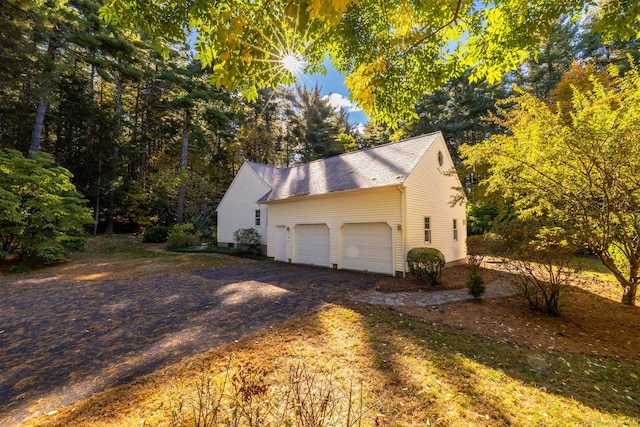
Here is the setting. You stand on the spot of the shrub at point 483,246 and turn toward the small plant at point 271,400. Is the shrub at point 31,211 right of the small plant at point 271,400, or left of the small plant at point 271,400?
right

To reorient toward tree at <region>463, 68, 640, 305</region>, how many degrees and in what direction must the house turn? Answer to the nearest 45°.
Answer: approximately 90° to its left

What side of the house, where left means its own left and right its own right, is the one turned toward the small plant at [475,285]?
left

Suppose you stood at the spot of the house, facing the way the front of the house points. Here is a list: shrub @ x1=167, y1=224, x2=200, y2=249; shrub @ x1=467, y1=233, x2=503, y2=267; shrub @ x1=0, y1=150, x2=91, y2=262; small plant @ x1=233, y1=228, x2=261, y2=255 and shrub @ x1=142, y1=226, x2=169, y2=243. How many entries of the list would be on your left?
1

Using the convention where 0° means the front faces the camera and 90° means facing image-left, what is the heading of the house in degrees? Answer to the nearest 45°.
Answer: approximately 45°

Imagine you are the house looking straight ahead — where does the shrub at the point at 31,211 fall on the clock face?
The shrub is roughly at 1 o'clock from the house.

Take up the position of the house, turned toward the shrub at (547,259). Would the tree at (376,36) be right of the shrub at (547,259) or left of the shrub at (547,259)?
right

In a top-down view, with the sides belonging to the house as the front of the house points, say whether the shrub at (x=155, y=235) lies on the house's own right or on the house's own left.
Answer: on the house's own right

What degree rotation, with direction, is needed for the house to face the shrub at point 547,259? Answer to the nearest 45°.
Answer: approximately 90° to its left

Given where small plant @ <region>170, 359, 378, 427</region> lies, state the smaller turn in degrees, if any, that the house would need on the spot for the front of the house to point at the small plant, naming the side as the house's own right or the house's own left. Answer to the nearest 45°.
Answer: approximately 45° to the house's own left

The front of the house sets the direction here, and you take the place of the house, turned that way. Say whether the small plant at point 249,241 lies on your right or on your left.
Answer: on your right

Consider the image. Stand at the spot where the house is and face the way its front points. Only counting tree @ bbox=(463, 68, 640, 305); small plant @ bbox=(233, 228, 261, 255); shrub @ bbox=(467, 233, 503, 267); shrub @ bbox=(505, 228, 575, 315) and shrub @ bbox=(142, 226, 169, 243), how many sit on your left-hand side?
3

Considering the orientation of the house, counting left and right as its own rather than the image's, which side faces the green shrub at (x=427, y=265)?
left

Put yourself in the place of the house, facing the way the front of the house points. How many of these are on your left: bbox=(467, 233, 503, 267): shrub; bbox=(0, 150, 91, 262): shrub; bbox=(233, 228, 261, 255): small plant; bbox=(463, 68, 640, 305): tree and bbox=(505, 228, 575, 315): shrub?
3

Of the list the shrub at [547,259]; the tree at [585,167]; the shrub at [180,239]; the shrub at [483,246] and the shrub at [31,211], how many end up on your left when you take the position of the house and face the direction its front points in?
3
